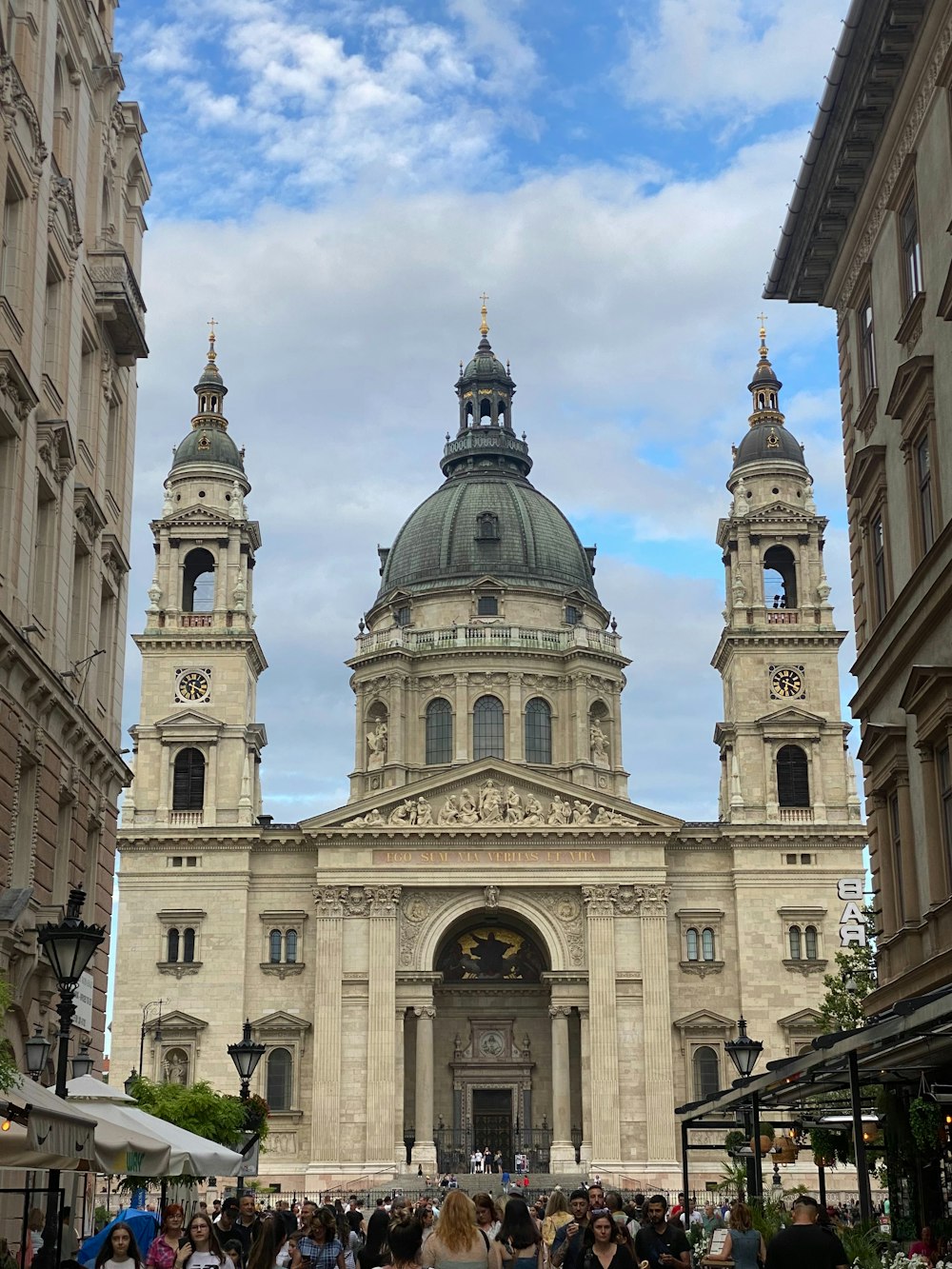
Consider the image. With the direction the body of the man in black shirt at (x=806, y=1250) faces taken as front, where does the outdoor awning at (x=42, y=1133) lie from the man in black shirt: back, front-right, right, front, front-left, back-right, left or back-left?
left

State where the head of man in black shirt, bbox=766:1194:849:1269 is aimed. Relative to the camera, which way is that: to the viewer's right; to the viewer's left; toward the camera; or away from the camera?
away from the camera

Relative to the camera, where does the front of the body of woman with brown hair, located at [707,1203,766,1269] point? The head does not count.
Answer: away from the camera

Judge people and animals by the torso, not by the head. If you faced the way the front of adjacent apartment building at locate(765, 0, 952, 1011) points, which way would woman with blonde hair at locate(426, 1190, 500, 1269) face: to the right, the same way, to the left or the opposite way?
to the right

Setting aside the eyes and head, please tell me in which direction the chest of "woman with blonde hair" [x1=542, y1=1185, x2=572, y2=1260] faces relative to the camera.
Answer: away from the camera

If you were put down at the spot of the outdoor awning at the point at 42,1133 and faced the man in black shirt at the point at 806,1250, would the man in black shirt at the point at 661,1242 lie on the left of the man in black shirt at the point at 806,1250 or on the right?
left

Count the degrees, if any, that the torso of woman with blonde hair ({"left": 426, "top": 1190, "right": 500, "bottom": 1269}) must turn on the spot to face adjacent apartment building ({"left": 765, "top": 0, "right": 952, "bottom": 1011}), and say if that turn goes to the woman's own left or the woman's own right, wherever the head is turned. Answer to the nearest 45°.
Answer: approximately 45° to the woman's own right

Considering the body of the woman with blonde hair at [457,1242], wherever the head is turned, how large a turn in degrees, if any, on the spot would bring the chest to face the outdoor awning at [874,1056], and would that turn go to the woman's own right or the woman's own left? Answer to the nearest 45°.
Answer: approximately 45° to the woman's own right

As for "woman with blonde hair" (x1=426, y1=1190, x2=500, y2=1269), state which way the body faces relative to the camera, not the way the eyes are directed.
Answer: away from the camera

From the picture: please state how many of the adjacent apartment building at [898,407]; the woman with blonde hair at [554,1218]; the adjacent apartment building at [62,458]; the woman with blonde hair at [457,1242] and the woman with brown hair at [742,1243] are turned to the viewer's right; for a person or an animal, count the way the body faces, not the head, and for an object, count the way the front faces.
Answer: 1

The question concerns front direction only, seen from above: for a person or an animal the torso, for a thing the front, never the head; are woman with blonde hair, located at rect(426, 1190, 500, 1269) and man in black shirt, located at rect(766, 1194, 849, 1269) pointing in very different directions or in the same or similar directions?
same or similar directions

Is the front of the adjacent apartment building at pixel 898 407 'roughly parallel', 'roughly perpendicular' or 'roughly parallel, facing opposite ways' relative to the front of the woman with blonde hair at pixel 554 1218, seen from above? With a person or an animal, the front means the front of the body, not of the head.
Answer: roughly perpendicular

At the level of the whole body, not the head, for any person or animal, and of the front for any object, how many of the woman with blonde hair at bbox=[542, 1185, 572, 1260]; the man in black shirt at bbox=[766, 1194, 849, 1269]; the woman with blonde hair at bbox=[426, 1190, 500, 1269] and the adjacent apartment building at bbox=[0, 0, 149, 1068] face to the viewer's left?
0

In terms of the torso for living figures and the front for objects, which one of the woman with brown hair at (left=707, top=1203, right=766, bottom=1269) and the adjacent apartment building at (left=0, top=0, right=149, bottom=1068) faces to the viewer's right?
the adjacent apartment building
